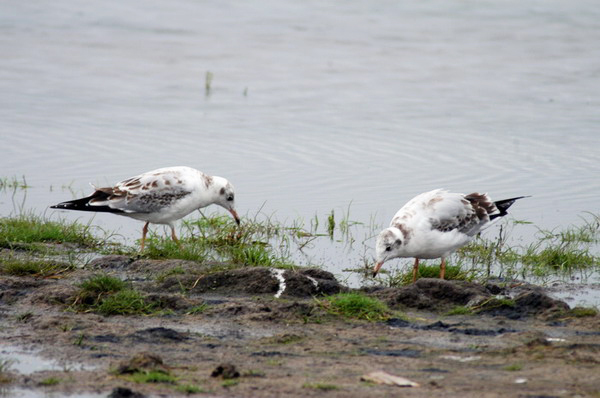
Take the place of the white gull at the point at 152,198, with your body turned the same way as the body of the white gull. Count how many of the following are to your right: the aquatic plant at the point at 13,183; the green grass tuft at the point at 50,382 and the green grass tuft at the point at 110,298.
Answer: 2

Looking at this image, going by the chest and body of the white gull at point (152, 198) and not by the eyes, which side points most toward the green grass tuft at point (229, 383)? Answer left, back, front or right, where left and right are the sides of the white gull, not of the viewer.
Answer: right

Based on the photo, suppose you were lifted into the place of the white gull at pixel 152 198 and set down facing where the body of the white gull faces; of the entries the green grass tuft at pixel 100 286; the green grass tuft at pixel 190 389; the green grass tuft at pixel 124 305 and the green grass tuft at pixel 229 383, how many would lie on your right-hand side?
4

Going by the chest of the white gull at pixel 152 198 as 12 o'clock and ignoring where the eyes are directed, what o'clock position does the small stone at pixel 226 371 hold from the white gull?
The small stone is roughly at 3 o'clock from the white gull.

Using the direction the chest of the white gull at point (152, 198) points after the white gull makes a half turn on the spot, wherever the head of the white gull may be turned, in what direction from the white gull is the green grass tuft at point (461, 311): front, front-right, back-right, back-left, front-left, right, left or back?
back-left

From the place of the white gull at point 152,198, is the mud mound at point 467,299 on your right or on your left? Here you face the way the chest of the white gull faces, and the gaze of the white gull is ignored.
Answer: on your right

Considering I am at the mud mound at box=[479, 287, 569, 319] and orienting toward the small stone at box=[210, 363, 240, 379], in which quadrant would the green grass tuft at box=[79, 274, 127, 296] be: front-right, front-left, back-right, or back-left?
front-right

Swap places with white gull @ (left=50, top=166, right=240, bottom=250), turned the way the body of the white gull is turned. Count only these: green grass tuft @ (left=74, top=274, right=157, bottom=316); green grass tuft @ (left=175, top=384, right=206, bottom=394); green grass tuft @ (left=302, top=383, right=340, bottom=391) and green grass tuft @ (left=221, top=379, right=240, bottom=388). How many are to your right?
4

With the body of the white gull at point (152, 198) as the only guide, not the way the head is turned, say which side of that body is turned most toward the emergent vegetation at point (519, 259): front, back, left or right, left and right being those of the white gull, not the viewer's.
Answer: front

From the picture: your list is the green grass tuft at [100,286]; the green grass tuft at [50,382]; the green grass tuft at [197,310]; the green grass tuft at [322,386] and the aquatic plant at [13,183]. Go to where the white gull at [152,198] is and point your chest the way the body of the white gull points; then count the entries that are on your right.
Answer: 4

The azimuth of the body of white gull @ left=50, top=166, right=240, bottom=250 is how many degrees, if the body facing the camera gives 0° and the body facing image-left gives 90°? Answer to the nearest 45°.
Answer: approximately 270°

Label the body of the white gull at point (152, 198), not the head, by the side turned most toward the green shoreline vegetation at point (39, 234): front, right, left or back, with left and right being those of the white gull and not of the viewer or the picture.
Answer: back

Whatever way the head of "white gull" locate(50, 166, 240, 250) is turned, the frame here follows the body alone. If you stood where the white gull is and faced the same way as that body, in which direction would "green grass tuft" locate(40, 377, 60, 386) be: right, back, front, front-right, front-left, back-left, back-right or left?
right

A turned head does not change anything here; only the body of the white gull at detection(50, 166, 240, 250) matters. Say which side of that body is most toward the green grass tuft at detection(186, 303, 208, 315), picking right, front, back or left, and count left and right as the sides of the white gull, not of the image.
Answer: right

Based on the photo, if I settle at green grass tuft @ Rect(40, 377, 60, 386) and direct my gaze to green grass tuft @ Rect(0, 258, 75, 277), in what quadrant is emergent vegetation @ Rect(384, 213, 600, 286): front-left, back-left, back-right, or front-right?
front-right

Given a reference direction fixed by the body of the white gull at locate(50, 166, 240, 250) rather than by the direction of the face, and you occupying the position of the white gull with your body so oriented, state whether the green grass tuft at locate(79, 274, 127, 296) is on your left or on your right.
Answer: on your right

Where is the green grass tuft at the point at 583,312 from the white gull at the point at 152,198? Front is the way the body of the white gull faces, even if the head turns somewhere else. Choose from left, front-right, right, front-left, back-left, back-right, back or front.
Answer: front-right
